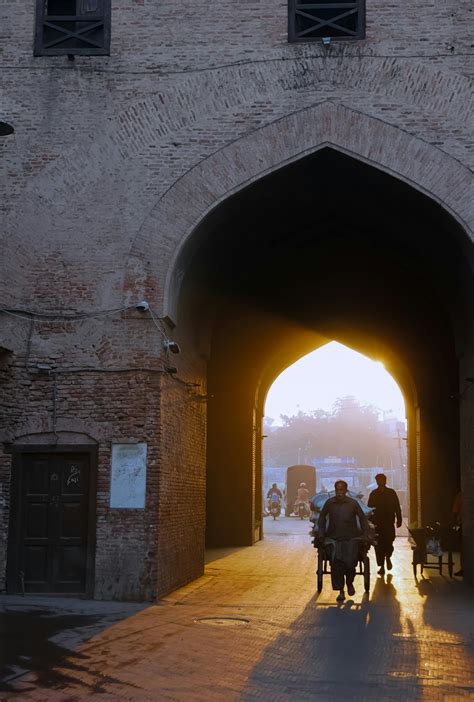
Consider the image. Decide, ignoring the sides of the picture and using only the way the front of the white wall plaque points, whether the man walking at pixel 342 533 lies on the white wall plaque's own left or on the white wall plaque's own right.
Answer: on the white wall plaque's own left

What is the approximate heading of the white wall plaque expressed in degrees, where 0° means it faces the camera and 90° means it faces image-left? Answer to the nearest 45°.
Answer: approximately 0°

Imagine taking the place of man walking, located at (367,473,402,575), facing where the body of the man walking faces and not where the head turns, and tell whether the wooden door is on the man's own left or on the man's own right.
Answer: on the man's own right

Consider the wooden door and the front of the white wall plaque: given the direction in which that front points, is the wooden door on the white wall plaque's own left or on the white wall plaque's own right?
on the white wall plaque's own right

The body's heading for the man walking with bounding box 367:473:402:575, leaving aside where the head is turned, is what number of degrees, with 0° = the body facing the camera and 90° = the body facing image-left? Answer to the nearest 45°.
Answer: approximately 0°

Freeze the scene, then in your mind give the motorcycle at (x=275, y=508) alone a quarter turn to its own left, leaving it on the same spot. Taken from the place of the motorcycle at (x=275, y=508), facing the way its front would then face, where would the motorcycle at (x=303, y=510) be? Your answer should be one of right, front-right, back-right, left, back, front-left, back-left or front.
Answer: front-left

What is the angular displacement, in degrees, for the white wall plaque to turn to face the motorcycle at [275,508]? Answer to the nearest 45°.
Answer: approximately 180°

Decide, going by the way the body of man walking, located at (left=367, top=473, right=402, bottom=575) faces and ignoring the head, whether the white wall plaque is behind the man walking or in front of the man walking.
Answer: in front
